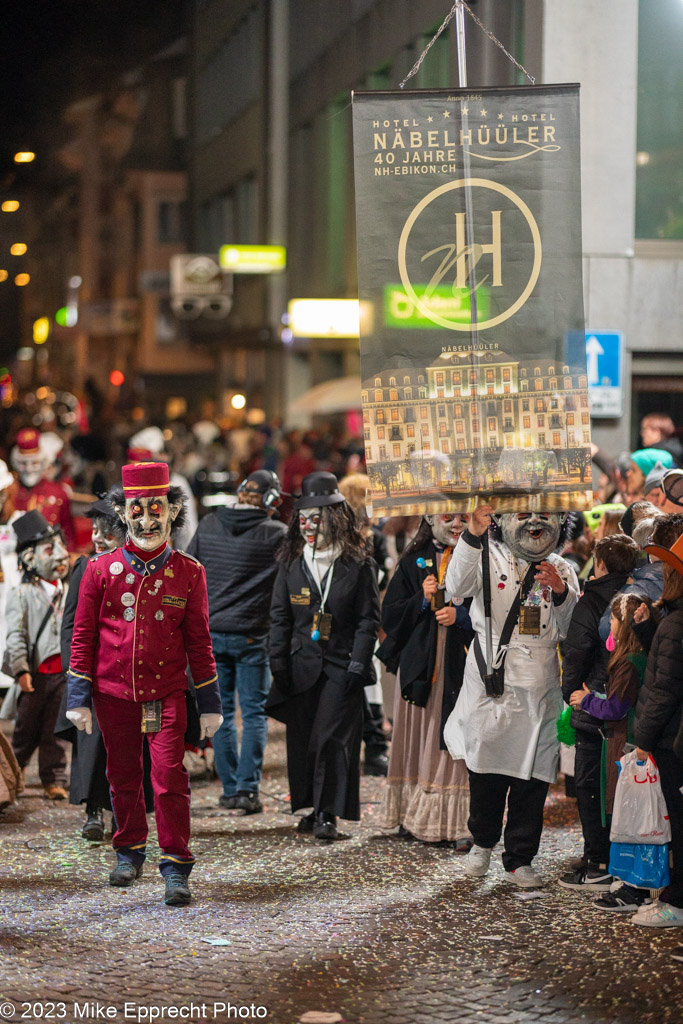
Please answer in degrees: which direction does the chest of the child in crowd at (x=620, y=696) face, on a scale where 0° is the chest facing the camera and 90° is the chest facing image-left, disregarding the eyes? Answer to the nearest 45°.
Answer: approximately 90°

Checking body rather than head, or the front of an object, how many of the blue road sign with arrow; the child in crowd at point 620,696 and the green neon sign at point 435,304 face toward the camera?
2

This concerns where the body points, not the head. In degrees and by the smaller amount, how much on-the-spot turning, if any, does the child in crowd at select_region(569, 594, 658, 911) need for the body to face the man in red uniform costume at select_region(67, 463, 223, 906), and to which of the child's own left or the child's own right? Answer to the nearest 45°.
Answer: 0° — they already face them

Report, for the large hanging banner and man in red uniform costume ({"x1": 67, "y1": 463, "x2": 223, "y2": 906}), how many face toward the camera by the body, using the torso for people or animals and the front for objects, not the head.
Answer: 2

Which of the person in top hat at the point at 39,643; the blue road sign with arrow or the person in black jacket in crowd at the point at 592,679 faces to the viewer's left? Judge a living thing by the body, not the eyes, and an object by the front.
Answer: the person in black jacket in crowd

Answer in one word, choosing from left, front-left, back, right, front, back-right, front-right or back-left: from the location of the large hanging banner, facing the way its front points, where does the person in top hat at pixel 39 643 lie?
back-right

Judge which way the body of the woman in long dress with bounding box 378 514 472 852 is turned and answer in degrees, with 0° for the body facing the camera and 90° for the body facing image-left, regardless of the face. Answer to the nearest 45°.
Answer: approximately 315°

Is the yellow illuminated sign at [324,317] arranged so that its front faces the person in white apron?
yes

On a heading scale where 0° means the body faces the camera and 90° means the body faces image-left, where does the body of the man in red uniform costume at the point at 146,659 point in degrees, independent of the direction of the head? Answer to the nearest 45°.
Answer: approximately 0°

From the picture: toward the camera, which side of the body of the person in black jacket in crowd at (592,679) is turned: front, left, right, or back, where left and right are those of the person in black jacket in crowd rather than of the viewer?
left

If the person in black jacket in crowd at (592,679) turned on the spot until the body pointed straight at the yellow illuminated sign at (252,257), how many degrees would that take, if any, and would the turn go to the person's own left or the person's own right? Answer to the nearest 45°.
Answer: approximately 90° to the person's own right
